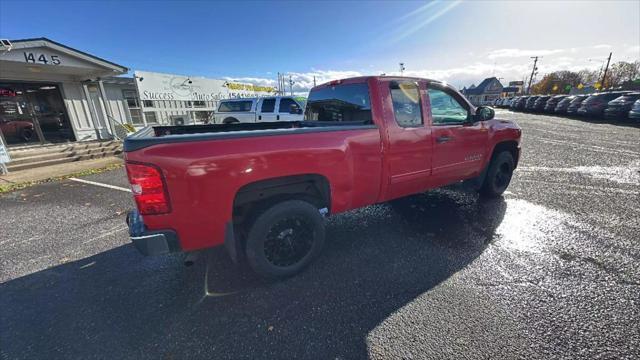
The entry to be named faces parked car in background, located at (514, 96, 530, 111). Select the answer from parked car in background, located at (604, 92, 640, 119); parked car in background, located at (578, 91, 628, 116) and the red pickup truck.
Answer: the red pickup truck

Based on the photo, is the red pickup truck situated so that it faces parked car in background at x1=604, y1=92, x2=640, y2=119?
yes

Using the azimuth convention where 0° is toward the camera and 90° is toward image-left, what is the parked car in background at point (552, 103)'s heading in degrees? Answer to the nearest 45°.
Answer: approximately 45°

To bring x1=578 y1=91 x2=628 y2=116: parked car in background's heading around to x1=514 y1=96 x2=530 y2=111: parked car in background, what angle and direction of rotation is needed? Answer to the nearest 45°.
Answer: approximately 90° to its right

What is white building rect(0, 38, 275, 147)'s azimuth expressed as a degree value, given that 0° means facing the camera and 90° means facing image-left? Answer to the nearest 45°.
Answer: approximately 315°

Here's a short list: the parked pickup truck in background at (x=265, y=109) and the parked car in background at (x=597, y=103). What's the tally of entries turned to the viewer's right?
1

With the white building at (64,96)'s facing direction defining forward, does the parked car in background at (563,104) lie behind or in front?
in front

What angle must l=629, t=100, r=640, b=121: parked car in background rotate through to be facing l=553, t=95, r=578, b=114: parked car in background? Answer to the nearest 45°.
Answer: approximately 90° to its right

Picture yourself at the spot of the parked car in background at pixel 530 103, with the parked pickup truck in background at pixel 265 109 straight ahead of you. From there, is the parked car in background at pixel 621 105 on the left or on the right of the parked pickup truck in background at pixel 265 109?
left
